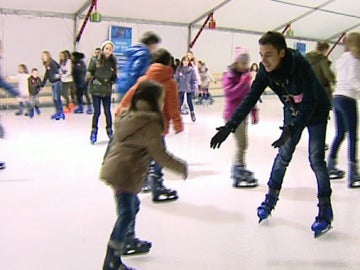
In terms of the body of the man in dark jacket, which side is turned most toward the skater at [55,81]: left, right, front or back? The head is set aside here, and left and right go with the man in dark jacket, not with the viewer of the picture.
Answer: right

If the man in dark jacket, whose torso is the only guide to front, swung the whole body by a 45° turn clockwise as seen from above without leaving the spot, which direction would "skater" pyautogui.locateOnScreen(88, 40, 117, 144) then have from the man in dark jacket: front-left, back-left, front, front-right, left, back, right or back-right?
front-right

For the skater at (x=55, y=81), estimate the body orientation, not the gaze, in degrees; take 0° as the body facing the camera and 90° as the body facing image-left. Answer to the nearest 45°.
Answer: approximately 45°

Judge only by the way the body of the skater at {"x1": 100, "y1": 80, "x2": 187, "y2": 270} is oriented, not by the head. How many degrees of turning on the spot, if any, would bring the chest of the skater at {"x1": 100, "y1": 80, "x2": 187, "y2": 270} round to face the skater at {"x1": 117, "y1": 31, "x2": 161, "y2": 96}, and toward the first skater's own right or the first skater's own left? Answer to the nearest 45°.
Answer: approximately 45° to the first skater's own left

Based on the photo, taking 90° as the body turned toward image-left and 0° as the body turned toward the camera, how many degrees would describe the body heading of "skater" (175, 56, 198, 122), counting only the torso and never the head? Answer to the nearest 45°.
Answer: approximately 0°

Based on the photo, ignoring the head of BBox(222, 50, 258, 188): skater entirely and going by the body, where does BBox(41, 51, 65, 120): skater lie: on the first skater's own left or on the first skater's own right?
on the first skater's own left

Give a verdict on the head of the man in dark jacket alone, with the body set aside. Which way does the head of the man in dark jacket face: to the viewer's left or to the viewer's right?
to the viewer's left

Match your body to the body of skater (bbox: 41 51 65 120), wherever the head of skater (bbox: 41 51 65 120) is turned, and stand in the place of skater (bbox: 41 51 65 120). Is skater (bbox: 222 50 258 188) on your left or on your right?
on your left

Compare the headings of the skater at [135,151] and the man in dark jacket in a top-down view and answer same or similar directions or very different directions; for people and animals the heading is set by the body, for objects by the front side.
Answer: very different directions

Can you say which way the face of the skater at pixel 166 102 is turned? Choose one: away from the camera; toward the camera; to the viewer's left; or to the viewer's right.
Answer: away from the camera
